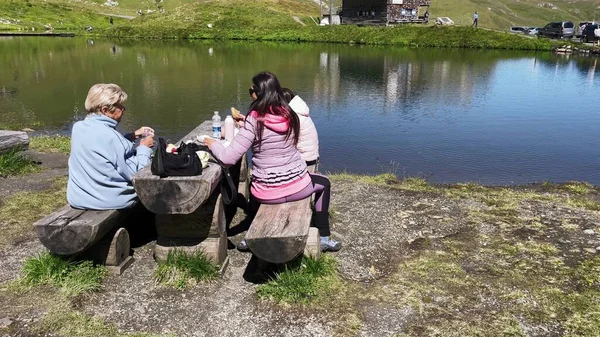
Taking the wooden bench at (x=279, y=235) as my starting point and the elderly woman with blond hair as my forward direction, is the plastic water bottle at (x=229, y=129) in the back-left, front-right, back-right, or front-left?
front-right

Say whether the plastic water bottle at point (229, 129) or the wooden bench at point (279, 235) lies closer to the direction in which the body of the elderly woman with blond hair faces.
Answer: the plastic water bottle

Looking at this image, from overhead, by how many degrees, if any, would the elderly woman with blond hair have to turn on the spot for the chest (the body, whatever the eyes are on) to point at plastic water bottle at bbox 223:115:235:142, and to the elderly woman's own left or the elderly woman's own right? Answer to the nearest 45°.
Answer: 0° — they already face it

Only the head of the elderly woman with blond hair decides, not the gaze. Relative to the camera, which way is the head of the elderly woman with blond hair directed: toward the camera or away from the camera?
away from the camera

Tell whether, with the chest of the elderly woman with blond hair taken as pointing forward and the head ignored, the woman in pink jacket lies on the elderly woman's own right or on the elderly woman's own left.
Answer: on the elderly woman's own right

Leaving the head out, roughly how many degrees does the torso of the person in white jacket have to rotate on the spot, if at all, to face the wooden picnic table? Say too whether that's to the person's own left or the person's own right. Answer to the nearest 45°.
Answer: approximately 45° to the person's own left

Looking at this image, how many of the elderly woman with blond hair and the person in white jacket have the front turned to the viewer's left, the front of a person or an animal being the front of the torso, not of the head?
1

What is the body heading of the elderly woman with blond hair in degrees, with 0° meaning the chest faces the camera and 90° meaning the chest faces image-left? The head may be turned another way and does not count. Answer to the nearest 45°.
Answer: approximately 225°

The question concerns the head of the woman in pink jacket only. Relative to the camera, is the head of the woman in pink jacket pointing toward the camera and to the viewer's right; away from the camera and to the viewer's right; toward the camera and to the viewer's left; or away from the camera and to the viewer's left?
away from the camera and to the viewer's left

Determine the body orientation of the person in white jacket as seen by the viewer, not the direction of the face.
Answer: to the viewer's left
